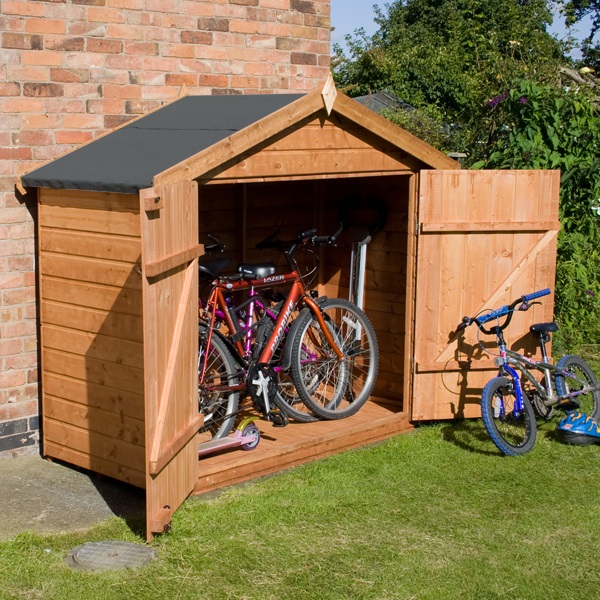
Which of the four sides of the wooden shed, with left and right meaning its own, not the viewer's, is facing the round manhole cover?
right

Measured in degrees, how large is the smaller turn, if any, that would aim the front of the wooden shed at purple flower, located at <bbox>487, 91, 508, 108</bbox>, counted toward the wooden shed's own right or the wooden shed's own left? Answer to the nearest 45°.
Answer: approximately 90° to the wooden shed's own left

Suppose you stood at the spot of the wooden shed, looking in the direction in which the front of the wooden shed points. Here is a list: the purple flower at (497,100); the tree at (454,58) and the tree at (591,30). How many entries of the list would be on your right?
0

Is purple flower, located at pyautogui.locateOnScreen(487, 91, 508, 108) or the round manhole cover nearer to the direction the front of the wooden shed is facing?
the round manhole cover

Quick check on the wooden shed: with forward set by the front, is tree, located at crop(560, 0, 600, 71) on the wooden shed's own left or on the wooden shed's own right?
on the wooden shed's own left

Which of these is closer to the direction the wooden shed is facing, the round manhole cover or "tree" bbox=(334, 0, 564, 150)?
the round manhole cover

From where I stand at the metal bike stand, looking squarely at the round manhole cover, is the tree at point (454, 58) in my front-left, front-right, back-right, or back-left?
back-right

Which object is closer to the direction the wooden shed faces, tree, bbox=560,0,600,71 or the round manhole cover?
the round manhole cover

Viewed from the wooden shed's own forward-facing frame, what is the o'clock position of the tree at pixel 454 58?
The tree is roughly at 8 o'clock from the wooden shed.
